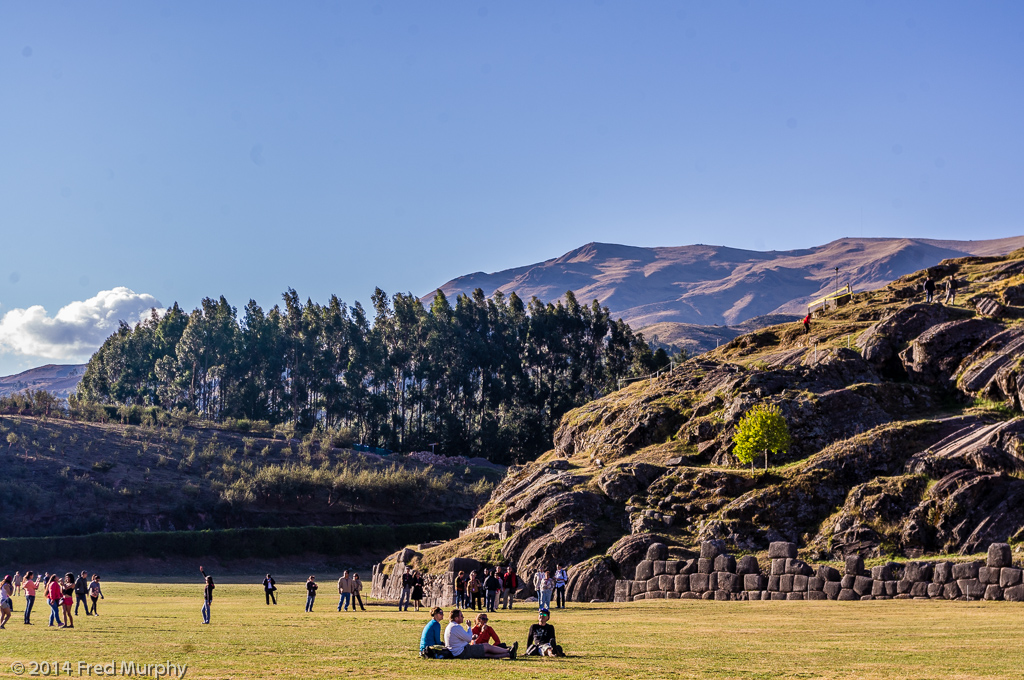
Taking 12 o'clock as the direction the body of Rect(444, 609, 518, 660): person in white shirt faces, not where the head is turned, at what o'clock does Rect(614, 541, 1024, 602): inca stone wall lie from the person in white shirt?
The inca stone wall is roughly at 10 o'clock from the person in white shirt.

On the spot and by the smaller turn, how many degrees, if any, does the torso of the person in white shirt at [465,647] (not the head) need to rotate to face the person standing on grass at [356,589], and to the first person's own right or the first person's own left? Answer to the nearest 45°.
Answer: approximately 90° to the first person's own left

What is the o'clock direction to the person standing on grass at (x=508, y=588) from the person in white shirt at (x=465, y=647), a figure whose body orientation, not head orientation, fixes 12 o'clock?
The person standing on grass is roughly at 9 o'clock from the person in white shirt.

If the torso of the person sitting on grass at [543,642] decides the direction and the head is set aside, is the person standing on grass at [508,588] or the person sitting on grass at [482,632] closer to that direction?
the person sitting on grass

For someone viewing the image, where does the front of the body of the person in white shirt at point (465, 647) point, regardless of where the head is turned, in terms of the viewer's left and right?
facing to the right of the viewer

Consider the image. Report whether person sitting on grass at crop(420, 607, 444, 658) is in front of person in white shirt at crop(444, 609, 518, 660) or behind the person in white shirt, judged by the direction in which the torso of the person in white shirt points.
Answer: behind

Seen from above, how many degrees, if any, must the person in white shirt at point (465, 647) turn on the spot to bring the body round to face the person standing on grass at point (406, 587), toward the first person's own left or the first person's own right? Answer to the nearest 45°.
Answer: approximately 90° to the first person's own left
